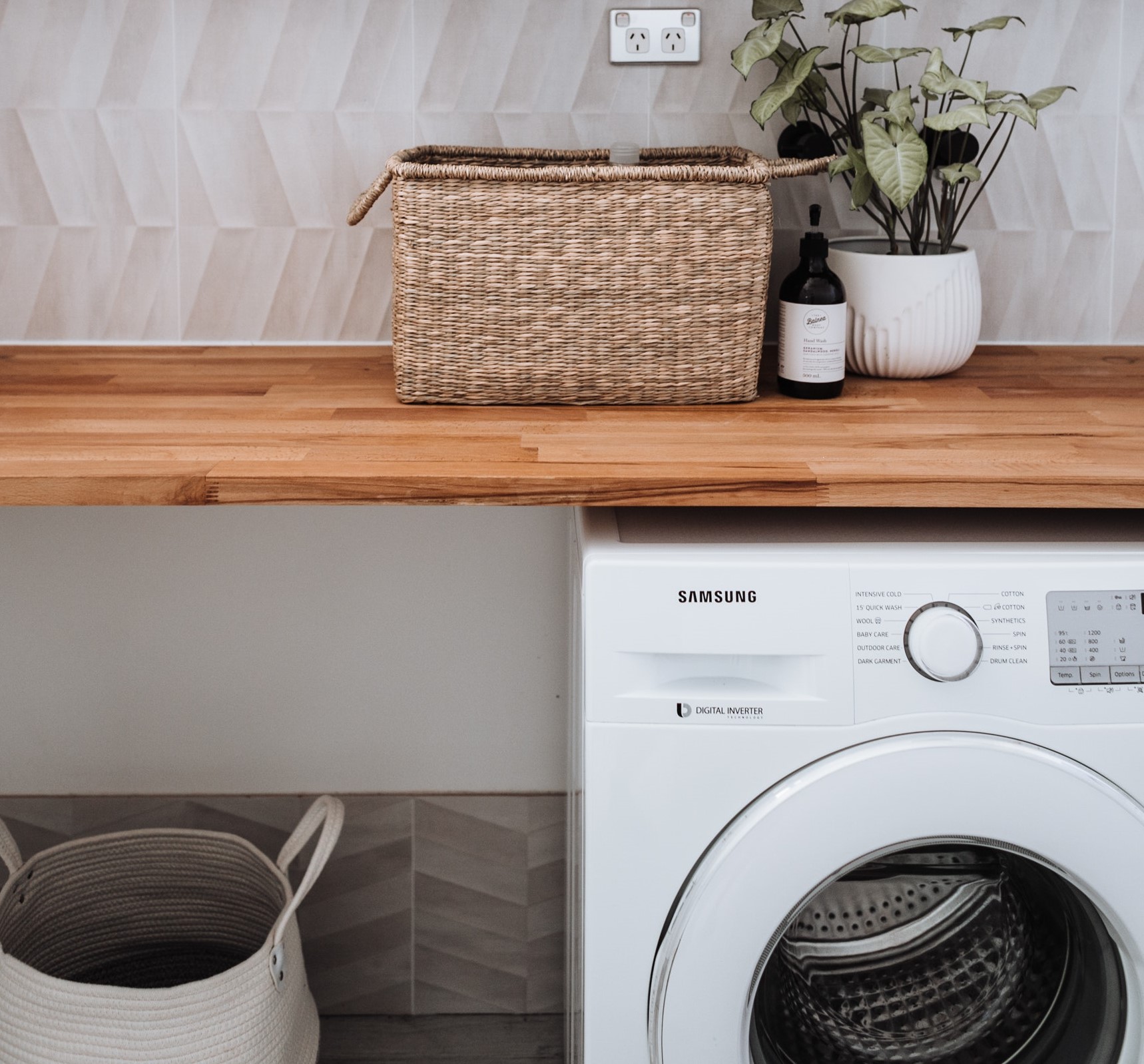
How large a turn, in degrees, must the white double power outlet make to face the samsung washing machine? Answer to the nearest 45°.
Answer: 0° — it already faces it

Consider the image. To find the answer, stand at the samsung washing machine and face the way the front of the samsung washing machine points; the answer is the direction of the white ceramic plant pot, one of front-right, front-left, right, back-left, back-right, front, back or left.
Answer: back

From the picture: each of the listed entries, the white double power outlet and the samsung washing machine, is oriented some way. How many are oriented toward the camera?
2

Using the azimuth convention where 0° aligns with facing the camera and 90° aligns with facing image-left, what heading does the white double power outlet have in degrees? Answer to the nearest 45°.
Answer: approximately 0°

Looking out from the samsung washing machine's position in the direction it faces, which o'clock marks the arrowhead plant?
The arrowhead plant is roughly at 6 o'clock from the samsung washing machine.
